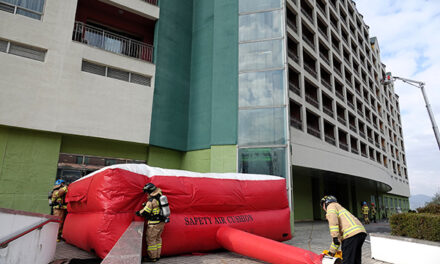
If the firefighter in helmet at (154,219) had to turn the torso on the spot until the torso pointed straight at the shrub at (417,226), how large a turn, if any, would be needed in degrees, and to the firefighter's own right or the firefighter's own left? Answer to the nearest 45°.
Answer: approximately 180°

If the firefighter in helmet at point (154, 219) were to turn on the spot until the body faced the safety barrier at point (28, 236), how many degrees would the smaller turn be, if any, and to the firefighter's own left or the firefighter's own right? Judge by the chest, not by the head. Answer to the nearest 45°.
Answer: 0° — they already face it

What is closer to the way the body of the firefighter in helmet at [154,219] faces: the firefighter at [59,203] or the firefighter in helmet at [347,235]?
the firefighter

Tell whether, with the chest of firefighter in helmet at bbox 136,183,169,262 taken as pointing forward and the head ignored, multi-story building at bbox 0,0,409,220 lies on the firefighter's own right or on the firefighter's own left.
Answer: on the firefighter's own right

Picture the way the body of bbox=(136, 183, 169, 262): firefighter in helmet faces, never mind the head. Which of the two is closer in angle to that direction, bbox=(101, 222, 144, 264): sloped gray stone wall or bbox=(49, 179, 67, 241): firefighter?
the firefighter

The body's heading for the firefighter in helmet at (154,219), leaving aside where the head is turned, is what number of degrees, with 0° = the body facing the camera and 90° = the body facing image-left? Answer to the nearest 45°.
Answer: approximately 90°

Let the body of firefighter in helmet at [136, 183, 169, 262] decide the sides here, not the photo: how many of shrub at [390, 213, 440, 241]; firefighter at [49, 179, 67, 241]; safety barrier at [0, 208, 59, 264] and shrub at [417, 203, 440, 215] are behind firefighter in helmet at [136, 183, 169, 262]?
2

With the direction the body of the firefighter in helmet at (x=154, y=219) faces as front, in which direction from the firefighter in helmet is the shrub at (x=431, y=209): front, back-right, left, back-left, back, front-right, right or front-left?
back

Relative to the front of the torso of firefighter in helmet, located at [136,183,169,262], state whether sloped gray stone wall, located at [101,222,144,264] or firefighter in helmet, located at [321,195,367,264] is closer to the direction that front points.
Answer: the sloped gray stone wall

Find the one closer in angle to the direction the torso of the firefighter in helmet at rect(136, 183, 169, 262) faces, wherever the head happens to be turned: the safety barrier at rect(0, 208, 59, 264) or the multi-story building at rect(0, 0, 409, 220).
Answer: the safety barrier

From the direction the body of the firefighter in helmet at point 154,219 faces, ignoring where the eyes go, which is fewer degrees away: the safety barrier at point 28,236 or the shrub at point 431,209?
the safety barrier

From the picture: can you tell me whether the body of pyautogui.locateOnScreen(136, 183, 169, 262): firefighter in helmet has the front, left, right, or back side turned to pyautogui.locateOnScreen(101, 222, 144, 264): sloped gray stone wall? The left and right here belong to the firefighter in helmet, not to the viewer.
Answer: left

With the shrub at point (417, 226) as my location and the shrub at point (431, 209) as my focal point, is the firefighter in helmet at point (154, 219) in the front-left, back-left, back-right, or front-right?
back-left
